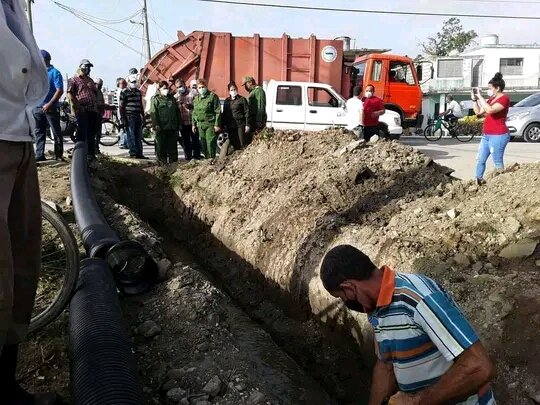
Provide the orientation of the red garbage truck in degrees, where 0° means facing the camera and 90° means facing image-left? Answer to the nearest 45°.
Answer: approximately 270°

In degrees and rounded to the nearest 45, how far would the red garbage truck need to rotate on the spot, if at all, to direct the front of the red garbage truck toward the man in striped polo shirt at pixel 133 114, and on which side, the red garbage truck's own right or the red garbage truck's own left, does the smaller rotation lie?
approximately 135° to the red garbage truck's own right

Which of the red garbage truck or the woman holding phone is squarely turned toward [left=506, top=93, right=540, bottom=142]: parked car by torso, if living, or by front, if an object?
the red garbage truck

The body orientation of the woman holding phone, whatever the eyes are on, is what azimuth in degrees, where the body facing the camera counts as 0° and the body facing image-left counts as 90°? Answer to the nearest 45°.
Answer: approximately 90°

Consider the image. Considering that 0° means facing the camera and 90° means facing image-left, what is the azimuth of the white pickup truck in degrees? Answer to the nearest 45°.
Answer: approximately 270°

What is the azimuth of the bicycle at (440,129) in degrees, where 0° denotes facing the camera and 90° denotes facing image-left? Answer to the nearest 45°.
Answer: approximately 90°

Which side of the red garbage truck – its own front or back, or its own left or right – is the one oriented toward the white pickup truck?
right

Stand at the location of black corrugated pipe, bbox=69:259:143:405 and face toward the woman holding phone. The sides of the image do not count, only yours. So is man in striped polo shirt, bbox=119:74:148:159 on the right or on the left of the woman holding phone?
left

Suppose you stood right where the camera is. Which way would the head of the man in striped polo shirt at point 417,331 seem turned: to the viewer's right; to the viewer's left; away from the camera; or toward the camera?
to the viewer's left
